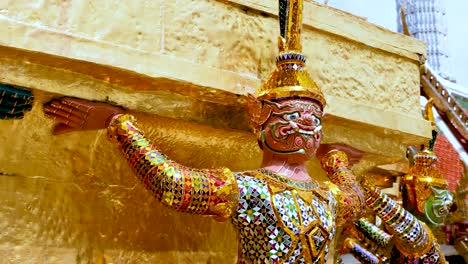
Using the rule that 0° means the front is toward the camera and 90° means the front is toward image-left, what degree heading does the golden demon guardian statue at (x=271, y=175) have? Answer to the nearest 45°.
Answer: approximately 315°
